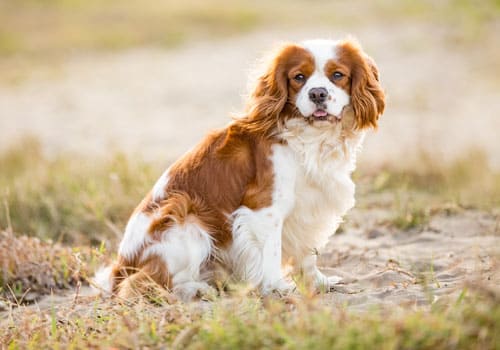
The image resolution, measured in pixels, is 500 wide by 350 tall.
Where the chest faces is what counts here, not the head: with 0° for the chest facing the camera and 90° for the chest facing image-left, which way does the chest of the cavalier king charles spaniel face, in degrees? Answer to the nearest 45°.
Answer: approximately 315°
